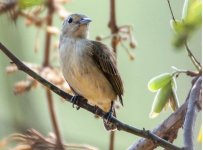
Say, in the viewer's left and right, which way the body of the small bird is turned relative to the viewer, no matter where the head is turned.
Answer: facing the viewer and to the left of the viewer

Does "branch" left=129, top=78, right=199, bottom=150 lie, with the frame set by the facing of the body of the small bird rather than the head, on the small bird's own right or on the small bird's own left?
on the small bird's own left

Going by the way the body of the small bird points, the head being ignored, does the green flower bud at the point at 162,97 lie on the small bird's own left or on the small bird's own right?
on the small bird's own left

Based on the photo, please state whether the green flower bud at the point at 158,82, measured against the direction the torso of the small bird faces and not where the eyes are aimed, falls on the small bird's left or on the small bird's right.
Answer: on the small bird's left
